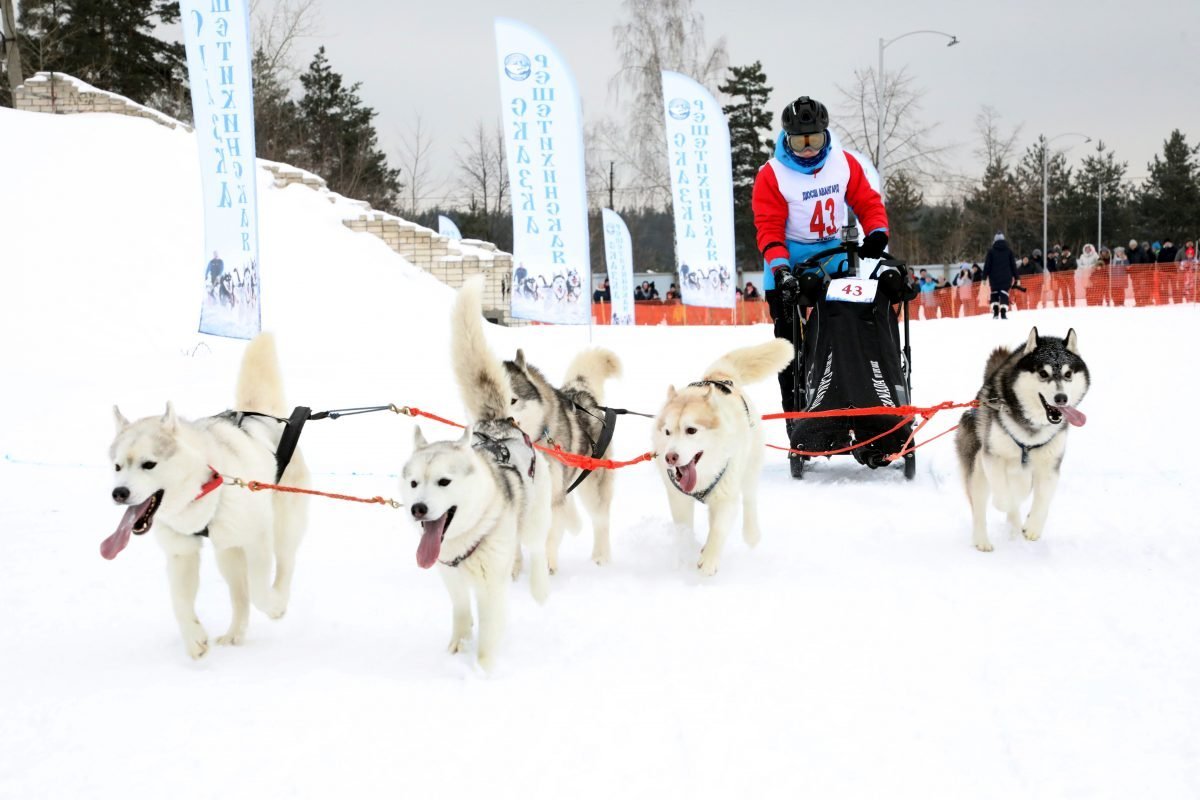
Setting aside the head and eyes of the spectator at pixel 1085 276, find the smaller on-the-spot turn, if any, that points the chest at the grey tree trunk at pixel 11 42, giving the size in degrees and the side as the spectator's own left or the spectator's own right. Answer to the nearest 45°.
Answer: approximately 90° to the spectator's own right

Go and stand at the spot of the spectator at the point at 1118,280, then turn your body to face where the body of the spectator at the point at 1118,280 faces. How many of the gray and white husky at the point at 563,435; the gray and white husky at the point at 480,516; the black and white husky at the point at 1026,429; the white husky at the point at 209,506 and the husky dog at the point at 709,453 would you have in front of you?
5

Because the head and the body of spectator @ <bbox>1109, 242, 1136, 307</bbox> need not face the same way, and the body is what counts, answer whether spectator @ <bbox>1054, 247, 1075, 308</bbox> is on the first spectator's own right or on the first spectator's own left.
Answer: on the first spectator's own right

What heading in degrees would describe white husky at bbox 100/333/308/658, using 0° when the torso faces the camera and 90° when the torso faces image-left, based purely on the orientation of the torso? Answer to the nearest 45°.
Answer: approximately 45°

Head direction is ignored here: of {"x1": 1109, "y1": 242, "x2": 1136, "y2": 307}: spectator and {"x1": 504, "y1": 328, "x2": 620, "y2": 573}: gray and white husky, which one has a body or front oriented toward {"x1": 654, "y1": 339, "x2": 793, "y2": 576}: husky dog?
the spectator

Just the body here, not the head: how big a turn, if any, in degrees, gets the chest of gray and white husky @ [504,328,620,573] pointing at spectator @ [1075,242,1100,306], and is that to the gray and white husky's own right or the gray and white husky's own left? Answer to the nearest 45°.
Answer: approximately 180°

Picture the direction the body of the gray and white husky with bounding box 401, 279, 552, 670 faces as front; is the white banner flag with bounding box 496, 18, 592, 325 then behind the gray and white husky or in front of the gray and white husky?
behind

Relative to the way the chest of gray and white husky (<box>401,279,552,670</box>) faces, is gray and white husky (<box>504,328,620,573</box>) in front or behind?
behind

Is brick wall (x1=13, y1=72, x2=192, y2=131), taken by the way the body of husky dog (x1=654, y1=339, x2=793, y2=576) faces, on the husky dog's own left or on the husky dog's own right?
on the husky dog's own right

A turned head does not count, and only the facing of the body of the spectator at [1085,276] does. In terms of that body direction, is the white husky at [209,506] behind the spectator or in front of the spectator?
in front

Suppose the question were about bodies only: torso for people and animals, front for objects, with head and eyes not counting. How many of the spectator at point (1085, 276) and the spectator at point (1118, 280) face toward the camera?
2

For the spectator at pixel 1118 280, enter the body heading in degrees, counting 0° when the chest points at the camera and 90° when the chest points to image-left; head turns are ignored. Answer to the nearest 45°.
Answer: approximately 0°

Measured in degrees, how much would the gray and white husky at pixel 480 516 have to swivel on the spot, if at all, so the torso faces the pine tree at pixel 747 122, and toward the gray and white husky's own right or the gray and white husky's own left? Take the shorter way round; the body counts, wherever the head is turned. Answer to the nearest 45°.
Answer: approximately 135° to the gray and white husky's own right
